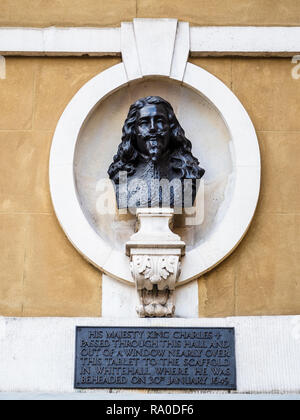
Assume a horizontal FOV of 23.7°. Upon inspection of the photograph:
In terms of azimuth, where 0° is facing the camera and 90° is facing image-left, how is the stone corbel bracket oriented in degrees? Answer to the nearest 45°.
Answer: approximately 0°

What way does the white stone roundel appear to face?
toward the camera

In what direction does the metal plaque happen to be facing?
toward the camera

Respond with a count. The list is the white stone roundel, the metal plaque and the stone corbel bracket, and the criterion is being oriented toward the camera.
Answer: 3
